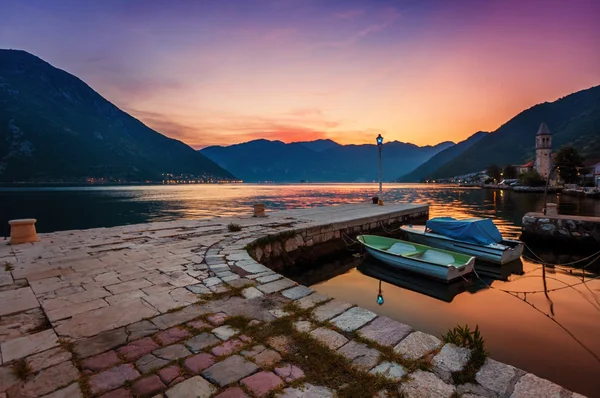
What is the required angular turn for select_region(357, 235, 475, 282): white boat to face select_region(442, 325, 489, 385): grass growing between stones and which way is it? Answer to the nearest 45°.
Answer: approximately 135° to its left

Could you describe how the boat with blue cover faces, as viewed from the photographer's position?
facing away from the viewer and to the left of the viewer

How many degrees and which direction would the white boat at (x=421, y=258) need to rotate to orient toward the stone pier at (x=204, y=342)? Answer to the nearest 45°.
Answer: approximately 135° to its left

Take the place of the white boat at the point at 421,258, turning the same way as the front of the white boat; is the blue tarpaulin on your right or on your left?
on your right

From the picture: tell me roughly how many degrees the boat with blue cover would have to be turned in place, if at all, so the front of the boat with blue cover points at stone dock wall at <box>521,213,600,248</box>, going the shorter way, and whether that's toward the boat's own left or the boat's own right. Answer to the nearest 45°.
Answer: approximately 90° to the boat's own right

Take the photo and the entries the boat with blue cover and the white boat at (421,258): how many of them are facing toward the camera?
0

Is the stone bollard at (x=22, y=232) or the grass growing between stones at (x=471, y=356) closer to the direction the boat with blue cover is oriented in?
the stone bollard

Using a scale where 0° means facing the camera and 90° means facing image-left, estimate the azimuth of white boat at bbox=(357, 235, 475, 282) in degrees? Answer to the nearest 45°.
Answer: approximately 135°

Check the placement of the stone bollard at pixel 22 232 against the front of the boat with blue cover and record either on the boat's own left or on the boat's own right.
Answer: on the boat's own left

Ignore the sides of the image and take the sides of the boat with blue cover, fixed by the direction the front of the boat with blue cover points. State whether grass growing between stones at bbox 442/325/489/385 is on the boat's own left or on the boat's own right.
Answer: on the boat's own left

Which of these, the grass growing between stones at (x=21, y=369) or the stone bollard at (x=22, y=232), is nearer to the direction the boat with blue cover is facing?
the stone bollard

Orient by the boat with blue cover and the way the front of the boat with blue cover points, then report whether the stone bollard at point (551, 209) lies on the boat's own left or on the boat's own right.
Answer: on the boat's own right
